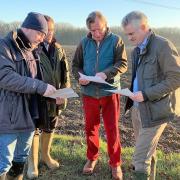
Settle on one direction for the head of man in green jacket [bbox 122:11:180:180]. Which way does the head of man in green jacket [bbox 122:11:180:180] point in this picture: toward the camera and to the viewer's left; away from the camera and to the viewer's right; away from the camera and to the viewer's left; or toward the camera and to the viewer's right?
toward the camera and to the viewer's left

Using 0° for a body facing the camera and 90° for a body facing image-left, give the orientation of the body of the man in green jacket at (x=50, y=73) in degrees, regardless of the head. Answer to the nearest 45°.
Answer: approximately 0°

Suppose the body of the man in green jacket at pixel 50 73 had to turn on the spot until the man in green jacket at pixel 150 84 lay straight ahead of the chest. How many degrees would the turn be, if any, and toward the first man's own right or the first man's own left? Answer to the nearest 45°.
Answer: approximately 45° to the first man's own left
